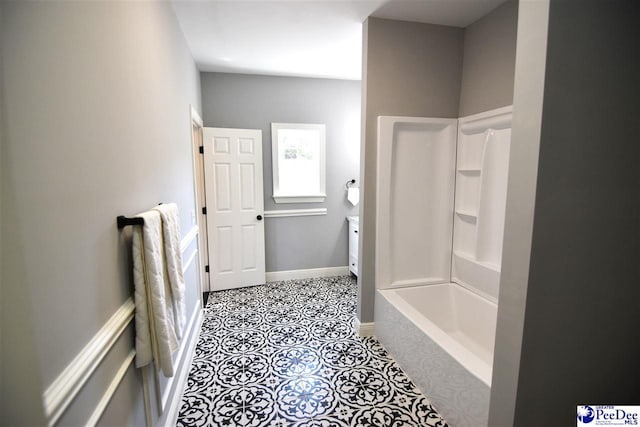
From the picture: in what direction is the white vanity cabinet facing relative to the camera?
to the viewer's left

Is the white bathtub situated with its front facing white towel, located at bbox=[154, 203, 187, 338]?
yes

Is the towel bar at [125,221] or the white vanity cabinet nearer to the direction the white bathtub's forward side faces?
the towel bar

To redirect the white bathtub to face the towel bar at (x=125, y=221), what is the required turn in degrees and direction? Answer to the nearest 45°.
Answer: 0° — it already faces it

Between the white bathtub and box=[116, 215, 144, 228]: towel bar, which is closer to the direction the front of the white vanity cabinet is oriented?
the towel bar
